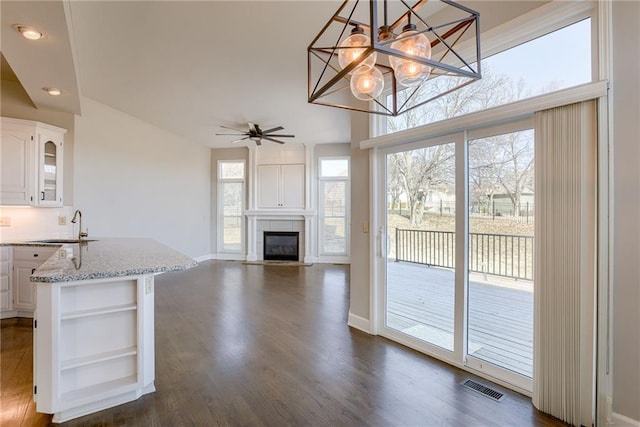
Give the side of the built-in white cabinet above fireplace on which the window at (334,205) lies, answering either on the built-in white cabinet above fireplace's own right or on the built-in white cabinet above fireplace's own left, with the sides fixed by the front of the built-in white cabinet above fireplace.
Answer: on the built-in white cabinet above fireplace's own left

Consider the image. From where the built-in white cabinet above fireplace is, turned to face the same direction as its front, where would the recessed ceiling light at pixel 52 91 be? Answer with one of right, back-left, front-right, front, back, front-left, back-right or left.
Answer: front-right

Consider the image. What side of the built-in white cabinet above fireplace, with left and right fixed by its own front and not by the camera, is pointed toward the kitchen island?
front

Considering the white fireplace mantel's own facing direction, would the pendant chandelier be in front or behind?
in front

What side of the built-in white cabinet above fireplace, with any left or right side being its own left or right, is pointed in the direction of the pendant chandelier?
front

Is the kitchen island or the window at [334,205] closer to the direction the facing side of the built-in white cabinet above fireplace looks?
the kitchen island

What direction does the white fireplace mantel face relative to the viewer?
toward the camera

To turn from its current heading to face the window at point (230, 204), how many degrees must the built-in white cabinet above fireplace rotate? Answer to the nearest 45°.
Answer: approximately 90° to its right

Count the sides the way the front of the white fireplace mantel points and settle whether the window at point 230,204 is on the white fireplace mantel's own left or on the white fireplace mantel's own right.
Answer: on the white fireplace mantel's own right

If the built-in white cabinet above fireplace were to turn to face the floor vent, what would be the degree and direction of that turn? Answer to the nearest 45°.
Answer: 0° — it already faces it
